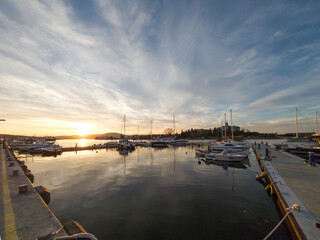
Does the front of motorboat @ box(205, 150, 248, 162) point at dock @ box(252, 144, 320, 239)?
no

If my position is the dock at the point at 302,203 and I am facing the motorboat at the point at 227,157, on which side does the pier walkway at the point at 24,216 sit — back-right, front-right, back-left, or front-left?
back-left

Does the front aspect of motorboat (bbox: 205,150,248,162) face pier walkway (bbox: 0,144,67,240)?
no

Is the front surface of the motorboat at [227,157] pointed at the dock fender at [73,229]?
no
